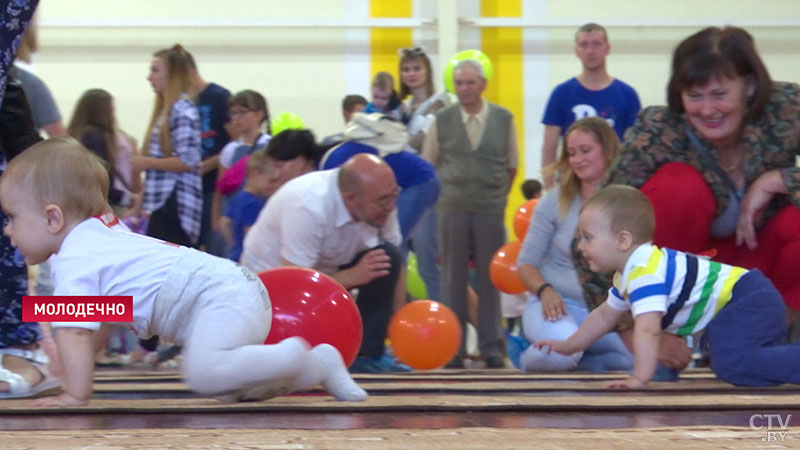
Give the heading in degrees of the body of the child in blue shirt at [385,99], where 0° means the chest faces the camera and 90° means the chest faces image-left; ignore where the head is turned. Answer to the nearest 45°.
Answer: approximately 0°

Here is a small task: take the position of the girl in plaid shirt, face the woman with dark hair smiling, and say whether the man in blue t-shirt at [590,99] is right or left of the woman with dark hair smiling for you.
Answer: left

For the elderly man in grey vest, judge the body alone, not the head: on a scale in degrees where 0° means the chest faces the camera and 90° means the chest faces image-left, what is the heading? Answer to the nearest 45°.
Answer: approximately 0°

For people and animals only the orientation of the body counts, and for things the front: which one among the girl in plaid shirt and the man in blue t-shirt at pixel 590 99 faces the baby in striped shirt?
the man in blue t-shirt

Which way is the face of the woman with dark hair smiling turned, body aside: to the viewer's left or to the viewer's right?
to the viewer's left

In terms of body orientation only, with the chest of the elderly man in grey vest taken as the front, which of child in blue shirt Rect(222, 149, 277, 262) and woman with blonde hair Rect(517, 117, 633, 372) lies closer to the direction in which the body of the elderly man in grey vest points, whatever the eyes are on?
the woman with blonde hair

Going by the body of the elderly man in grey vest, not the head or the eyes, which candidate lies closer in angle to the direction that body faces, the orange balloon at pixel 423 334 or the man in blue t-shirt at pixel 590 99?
the orange balloon

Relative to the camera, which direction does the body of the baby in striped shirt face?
to the viewer's left
